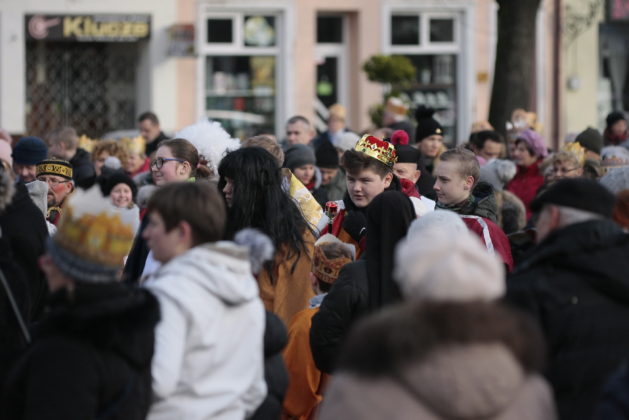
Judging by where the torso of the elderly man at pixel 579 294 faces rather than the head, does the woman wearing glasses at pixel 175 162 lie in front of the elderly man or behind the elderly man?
in front

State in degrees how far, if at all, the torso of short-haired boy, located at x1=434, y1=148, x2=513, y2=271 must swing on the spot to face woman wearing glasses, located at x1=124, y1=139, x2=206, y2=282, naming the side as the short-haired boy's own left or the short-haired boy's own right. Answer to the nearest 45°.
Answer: approximately 45° to the short-haired boy's own right

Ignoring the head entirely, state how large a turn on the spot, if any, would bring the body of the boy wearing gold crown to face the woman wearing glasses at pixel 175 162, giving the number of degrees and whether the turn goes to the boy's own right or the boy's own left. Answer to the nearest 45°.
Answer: approximately 45° to the boy's own right

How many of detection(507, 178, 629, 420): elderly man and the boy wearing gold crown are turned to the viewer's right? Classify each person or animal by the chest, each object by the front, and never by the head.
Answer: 0

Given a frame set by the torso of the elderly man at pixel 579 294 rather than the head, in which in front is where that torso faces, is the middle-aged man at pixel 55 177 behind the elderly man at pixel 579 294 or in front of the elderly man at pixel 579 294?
in front

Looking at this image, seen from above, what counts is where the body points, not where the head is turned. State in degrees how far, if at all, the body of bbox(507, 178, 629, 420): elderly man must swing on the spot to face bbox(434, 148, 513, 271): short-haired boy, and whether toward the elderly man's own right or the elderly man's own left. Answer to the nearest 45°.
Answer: approximately 45° to the elderly man's own right

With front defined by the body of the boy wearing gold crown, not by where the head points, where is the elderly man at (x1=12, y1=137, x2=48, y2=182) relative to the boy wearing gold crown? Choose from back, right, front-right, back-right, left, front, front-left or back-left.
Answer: right

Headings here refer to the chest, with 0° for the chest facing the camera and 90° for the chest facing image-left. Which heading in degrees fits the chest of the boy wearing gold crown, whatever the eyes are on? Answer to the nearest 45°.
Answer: approximately 45°

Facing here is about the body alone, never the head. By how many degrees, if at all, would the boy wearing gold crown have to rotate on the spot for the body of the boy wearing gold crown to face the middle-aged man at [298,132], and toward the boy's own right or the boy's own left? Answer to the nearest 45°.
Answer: approximately 135° to the boy's own right

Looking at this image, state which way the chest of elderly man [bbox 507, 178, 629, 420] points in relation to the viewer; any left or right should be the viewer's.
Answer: facing away from the viewer and to the left of the viewer

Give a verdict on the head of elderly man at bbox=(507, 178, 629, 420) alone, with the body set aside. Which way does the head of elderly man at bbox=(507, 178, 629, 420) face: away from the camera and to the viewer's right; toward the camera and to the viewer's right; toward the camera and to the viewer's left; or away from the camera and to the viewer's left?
away from the camera and to the viewer's left
